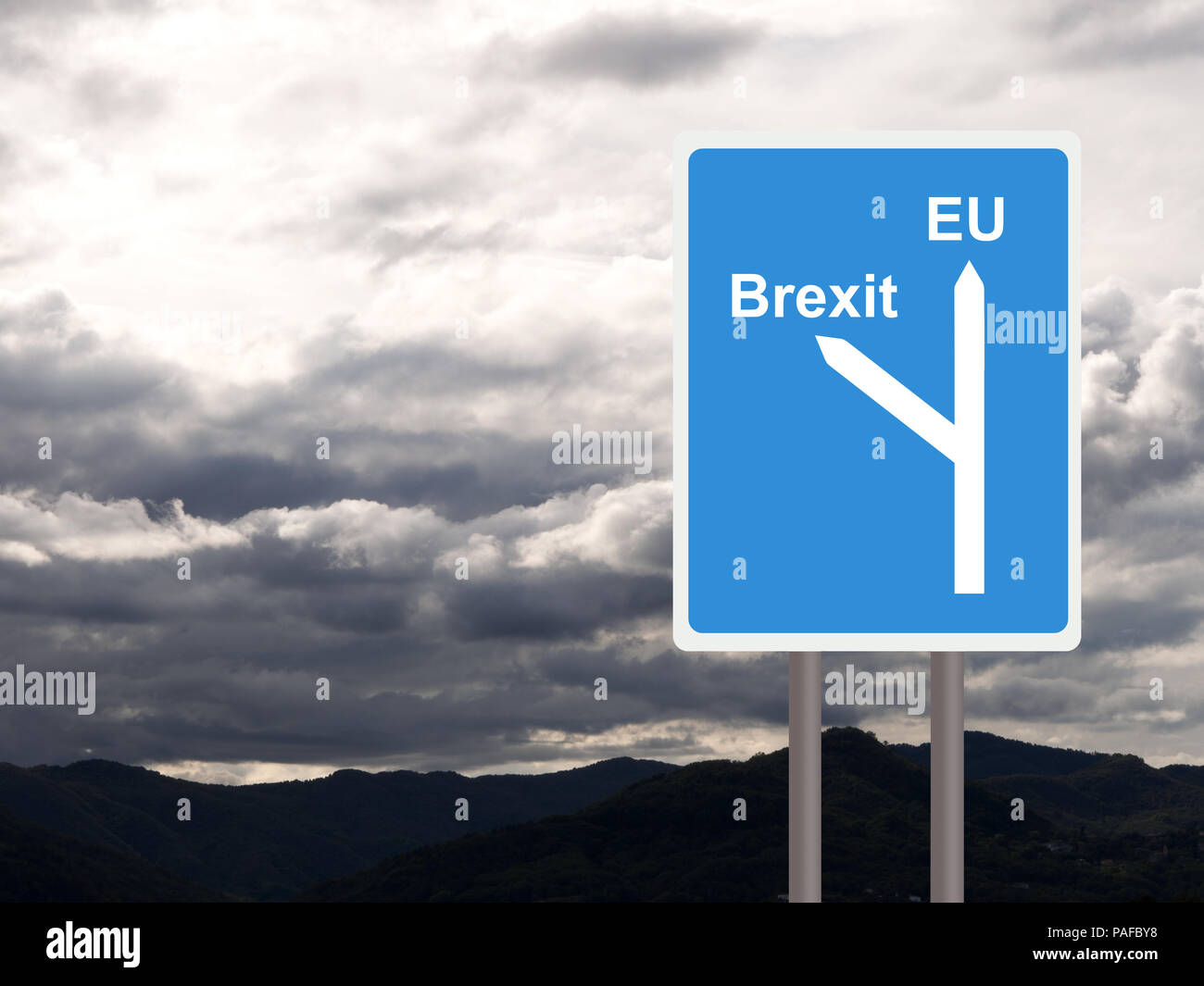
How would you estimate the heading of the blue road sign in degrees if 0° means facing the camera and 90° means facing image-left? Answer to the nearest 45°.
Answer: approximately 0°
